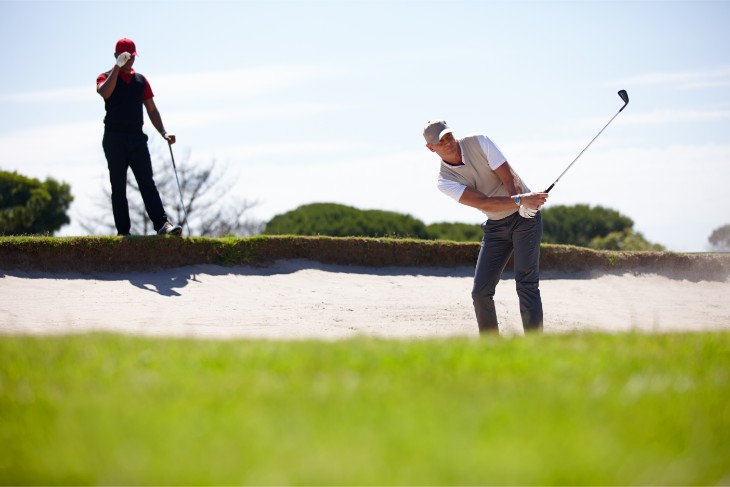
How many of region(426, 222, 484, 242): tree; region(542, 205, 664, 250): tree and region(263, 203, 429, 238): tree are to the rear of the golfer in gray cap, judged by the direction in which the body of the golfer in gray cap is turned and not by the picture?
3

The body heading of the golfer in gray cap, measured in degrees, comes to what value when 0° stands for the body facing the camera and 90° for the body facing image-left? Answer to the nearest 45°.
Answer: approximately 0°

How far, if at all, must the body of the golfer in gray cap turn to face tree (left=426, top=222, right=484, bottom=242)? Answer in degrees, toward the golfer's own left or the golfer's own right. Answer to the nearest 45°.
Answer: approximately 180°

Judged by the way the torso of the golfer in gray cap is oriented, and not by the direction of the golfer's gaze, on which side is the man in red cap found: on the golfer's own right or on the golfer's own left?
on the golfer's own right

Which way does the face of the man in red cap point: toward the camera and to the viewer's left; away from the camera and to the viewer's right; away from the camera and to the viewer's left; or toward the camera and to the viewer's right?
toward the camera and to the viewer's right

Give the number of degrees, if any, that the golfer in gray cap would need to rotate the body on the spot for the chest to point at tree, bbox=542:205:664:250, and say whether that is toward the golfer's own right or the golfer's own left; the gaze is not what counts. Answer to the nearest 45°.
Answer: approximately 180°
